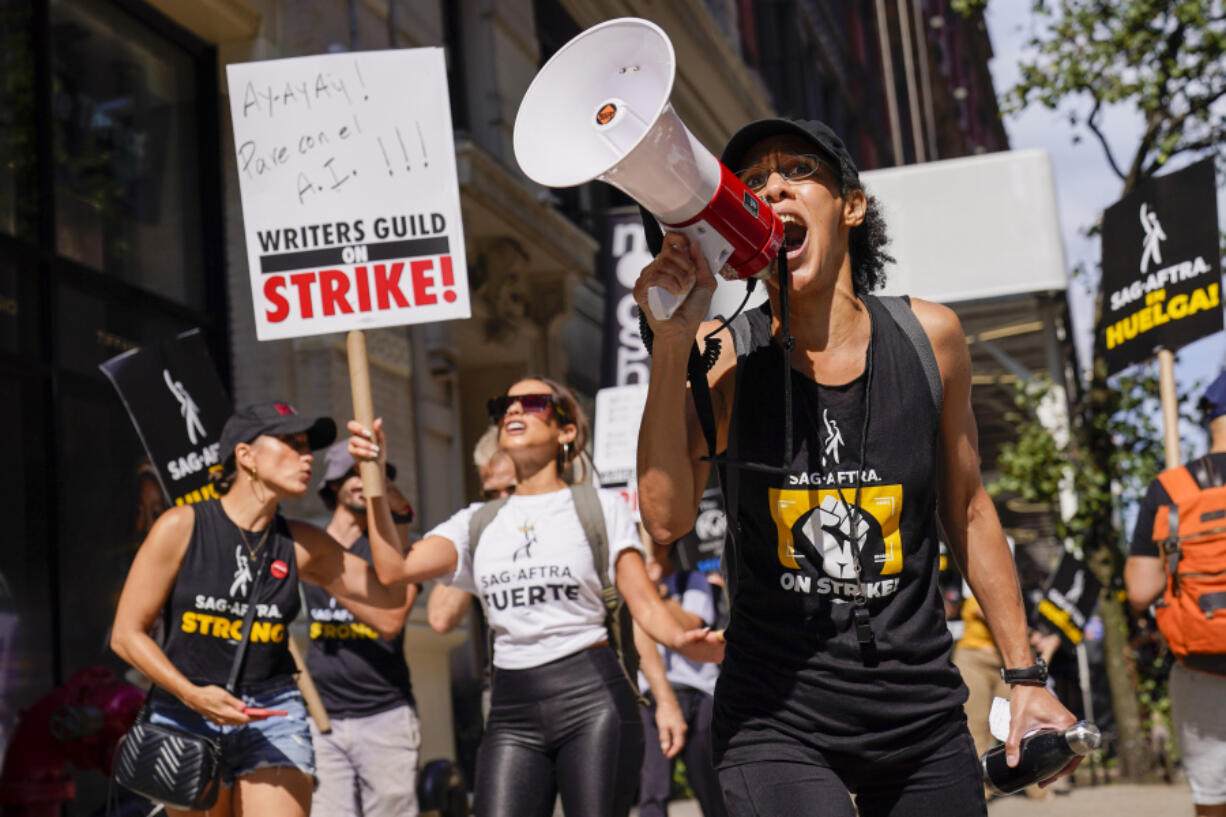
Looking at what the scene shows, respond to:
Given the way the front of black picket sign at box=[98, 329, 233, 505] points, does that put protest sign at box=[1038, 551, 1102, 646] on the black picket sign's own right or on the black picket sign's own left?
on the black picket sign's own left

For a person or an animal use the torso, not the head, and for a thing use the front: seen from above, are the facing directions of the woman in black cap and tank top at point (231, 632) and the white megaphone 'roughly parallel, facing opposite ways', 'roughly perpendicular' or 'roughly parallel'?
roughly perpendicular

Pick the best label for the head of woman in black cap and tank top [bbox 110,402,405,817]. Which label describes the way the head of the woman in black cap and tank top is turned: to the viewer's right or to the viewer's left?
to the viewer's right

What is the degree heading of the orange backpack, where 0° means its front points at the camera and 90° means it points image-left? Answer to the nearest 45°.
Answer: approximately 0°

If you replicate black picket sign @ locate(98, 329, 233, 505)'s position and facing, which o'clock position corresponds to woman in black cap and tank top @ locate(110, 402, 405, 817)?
The woman in black cap and tank top is roughly at 12 o'clock from the black picket sign.
